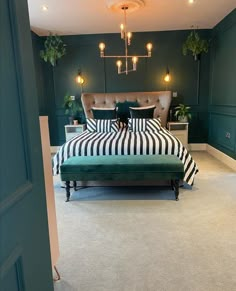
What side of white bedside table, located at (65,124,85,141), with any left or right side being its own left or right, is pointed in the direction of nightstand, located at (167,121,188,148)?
left

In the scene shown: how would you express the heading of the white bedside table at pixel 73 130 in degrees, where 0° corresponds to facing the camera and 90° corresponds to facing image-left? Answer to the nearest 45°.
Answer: approximately 0°

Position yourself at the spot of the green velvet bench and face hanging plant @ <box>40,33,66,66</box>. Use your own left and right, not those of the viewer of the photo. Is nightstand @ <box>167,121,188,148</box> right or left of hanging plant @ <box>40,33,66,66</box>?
right

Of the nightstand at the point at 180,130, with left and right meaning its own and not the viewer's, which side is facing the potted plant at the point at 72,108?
right

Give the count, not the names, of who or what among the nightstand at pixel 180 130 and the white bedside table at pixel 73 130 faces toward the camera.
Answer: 2

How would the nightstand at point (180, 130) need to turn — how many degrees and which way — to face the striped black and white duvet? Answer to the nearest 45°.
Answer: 0° — it already faces it

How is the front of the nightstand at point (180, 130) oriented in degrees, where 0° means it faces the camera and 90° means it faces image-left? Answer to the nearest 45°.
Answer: approximately 0°
